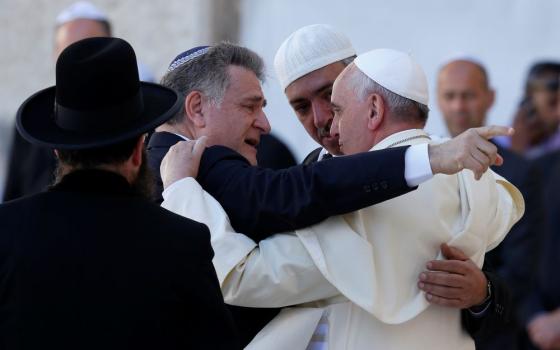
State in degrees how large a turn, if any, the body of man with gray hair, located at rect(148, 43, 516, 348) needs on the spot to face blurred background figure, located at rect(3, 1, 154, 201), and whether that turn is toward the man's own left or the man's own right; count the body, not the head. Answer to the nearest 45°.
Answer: approximately 135° to the man's own left

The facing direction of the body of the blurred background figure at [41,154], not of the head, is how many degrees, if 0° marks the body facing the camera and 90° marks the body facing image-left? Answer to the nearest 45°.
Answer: approximately 45°

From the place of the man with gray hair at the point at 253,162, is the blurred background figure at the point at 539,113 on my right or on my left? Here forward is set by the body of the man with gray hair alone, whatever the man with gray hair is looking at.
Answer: on my left

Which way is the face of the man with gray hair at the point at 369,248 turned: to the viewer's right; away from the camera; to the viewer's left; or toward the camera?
to the viewer's left

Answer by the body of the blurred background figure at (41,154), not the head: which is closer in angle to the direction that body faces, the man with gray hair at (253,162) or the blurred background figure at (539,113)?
the man with gray hair

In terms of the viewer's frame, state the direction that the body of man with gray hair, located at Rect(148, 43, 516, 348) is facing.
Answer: to the viewer's right

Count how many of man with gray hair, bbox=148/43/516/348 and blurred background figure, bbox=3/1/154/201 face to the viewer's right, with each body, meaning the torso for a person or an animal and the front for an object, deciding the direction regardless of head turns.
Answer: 1

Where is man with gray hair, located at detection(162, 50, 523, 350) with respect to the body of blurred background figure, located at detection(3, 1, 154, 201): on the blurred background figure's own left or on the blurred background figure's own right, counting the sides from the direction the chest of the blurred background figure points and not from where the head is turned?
on the blurred background figure's own left

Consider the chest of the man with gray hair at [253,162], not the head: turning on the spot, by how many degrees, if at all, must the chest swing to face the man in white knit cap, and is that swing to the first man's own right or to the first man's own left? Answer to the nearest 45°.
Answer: approximately 90° to the first man's own left
